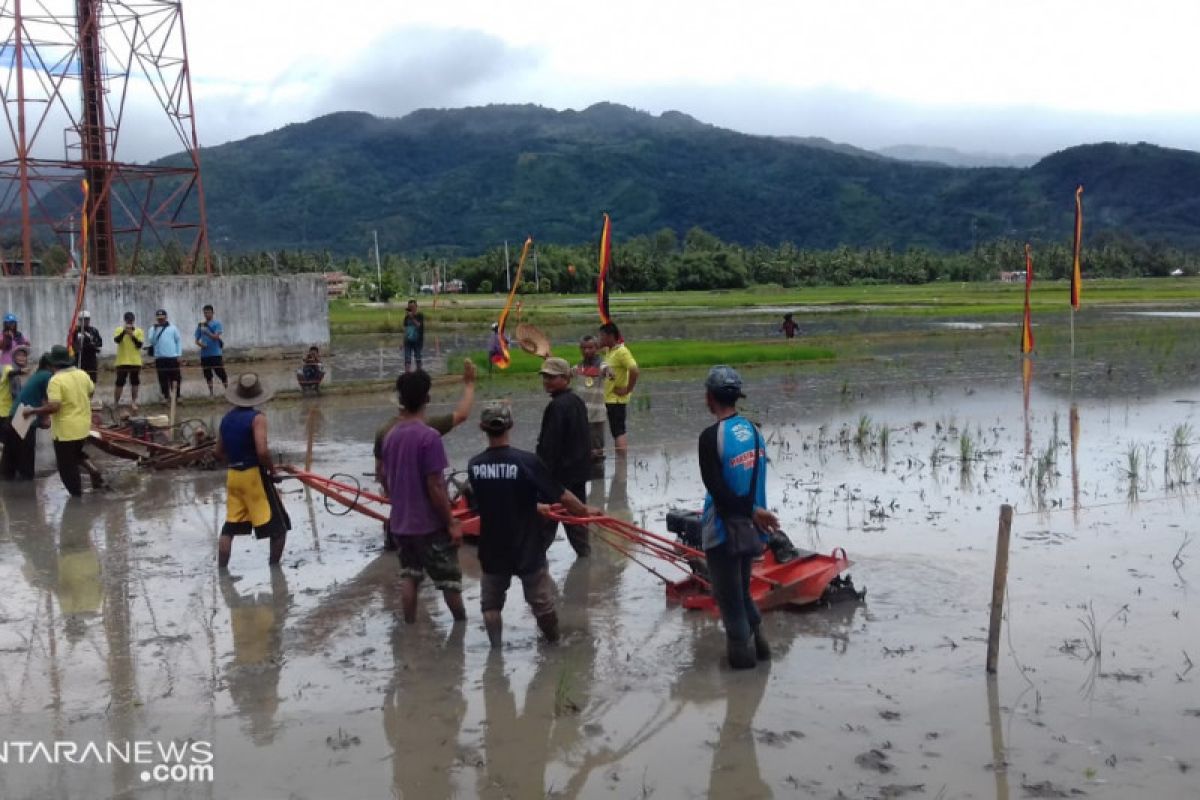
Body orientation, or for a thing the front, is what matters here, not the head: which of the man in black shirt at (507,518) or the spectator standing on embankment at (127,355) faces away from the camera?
the man in black shirt

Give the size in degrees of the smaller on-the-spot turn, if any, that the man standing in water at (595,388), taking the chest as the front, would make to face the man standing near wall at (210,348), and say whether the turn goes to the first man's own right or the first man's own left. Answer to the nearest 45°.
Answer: approximately 135° to the first man's own right

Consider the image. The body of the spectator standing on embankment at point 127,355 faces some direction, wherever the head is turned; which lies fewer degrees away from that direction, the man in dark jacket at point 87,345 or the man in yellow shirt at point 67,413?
the man in yellow shirt

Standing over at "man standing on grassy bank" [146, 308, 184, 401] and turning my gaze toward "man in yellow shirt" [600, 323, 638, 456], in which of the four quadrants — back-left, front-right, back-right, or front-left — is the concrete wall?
back-left

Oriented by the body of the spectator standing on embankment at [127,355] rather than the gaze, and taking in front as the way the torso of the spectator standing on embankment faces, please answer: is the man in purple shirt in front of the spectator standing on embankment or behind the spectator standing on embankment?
in front

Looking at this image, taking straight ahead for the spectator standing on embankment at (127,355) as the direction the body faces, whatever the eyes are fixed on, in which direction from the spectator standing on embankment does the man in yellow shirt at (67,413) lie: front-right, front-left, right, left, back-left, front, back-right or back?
front

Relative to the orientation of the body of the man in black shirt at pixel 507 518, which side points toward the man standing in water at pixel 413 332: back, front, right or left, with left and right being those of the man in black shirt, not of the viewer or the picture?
front

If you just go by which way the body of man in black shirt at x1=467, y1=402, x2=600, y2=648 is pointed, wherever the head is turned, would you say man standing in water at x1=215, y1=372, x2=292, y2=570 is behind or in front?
in front

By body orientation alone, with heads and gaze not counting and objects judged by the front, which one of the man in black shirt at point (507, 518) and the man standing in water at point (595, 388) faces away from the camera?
the man in black shirt

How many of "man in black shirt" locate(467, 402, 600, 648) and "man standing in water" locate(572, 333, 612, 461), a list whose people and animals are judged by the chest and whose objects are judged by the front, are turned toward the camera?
1

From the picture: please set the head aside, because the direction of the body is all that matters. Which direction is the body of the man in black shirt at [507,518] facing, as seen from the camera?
away from the camera

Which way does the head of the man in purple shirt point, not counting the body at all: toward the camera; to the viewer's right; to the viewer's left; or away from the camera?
away from the camera

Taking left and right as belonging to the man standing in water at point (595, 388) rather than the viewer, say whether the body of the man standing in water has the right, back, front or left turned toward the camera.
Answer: front

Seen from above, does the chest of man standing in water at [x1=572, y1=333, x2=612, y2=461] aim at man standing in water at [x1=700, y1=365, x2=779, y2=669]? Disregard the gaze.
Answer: yes

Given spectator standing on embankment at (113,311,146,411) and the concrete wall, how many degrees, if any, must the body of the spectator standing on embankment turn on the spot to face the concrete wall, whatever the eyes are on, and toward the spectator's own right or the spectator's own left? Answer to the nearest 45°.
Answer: approximately 180°

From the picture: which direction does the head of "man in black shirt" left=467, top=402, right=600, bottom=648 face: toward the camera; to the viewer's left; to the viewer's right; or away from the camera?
away from the camera

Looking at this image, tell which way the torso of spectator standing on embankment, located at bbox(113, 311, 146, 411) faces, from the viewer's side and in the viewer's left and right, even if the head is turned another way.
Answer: facing the viewer
